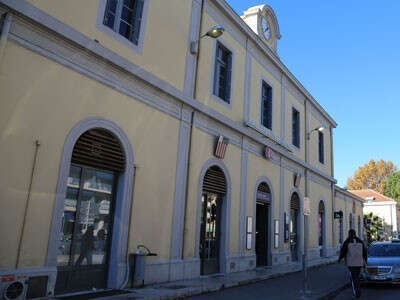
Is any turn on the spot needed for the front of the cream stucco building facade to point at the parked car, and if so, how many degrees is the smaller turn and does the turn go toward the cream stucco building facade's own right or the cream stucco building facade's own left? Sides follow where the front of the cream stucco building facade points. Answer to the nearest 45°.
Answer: approximately 45° to the cream stucco building facade's own left

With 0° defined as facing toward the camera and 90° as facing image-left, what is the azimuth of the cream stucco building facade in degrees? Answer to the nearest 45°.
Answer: approximately 315°

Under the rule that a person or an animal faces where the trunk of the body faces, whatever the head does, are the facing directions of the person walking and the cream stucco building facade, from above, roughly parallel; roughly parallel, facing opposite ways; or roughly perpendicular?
roughly perpendicular
